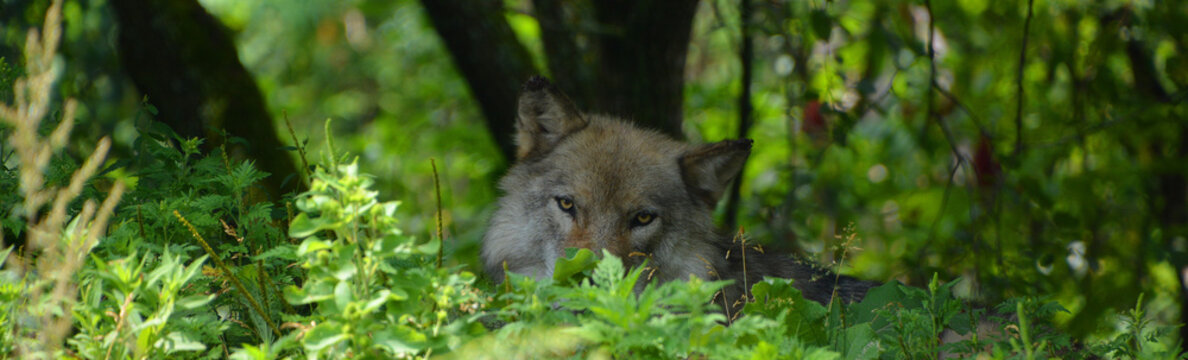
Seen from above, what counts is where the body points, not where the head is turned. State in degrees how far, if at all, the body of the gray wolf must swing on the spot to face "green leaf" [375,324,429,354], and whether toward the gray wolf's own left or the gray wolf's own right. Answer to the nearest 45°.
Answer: approximately 45° to the gray wolf's own left

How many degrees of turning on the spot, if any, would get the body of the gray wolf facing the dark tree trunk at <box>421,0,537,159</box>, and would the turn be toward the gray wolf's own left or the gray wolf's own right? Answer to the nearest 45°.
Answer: approximately 90° to the gray wolf's own right

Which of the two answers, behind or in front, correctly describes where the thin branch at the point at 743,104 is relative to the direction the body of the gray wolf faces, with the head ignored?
behind

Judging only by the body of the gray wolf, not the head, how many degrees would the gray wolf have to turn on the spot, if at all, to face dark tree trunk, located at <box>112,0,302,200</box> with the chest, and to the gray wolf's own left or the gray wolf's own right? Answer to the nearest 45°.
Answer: approximately 45° to the gray wolf's own right

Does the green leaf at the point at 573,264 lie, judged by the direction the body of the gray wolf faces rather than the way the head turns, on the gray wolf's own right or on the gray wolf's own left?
on the gray wolf's own left

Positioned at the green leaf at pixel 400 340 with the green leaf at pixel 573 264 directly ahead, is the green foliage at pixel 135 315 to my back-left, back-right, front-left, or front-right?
back-left

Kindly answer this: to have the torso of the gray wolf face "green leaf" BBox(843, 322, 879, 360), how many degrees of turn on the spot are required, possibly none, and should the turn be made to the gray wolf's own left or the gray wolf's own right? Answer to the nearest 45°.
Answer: approximately 90° to the gray wolf's own left

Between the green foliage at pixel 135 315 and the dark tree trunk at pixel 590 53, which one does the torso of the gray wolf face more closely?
the green foliage

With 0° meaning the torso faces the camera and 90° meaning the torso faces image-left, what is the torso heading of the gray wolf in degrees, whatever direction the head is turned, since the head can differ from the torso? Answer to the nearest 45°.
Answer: approximately 45°

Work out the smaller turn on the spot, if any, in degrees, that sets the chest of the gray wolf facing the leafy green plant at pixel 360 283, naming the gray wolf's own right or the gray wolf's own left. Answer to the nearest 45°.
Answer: approximately 45° to the gray wolf's own left
